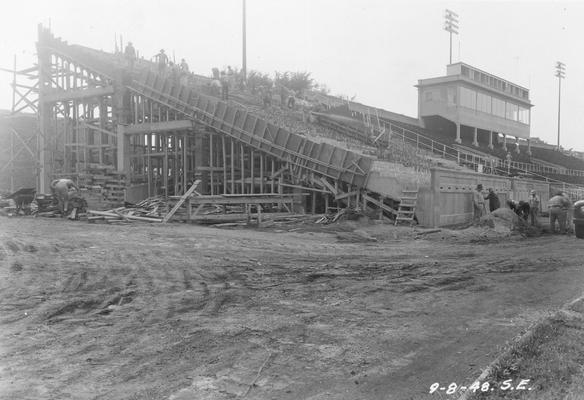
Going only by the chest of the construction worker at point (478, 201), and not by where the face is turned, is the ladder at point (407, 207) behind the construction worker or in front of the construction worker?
behind

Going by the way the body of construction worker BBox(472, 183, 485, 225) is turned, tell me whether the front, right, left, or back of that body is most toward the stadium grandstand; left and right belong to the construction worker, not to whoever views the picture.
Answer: back

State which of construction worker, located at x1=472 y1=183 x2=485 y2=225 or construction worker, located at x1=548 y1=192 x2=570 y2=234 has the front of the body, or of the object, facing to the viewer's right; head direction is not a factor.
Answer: construction worker, located at x1=472 y1=183 x2=485 y2=225

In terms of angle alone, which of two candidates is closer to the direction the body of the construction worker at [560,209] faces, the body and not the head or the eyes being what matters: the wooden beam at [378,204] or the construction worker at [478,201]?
the construction worker

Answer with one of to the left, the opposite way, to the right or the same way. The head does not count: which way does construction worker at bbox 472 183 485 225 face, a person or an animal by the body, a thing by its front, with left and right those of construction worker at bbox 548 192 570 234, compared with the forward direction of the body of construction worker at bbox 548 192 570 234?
to the right

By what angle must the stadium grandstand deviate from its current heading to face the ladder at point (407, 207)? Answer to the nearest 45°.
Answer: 0° — it already faces it

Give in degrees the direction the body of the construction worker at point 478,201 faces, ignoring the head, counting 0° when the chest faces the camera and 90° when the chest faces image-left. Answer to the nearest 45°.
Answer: approximately 270°

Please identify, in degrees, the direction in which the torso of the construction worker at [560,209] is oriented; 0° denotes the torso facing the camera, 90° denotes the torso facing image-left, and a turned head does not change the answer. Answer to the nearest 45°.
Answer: approximately 180°

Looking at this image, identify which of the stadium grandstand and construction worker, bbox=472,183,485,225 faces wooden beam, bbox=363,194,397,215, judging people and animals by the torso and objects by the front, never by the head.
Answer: the stadium grandstand

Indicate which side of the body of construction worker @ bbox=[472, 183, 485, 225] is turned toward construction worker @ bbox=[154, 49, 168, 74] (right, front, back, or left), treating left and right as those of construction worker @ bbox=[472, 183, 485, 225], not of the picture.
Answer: back

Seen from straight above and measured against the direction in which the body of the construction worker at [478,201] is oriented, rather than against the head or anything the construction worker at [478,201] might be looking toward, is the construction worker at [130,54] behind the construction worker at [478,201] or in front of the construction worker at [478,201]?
behind

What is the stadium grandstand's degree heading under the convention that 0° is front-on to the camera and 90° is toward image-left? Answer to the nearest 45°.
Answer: approximately 315°
